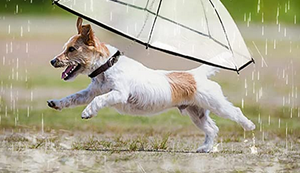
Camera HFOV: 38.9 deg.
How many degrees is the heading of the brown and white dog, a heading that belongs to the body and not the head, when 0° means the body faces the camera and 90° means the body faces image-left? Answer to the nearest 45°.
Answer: approximately 90°
